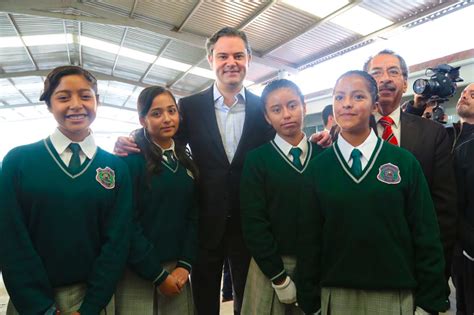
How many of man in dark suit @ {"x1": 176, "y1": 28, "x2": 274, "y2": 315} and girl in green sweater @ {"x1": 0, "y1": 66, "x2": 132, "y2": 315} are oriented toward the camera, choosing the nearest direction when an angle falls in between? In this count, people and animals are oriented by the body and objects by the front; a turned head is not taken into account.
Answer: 2

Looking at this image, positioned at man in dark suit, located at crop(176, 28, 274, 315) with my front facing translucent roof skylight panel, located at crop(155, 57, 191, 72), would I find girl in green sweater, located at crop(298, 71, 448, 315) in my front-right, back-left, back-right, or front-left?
back-right

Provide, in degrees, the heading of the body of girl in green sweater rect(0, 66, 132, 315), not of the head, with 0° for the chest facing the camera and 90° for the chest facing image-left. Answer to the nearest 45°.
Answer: approximately 0°
